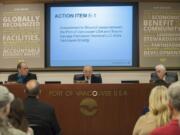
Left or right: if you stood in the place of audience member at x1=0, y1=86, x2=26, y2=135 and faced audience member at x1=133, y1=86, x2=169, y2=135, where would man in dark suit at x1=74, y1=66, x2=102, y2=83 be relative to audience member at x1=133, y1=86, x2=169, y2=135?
left

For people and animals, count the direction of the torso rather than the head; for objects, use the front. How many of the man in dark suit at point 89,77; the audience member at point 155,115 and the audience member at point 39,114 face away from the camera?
2

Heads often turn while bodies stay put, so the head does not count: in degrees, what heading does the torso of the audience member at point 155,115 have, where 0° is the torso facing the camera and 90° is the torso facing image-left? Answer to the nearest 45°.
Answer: approximately 180°

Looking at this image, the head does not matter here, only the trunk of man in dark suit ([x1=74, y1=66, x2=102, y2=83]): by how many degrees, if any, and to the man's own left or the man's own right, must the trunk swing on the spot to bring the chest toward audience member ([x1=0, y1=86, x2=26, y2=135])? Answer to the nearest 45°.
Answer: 0° — they already face them

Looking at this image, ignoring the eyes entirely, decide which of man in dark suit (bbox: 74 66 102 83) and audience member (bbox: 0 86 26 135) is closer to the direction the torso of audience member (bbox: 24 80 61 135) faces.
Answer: the man in dark suit

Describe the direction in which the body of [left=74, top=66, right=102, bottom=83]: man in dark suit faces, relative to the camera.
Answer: toward the camera

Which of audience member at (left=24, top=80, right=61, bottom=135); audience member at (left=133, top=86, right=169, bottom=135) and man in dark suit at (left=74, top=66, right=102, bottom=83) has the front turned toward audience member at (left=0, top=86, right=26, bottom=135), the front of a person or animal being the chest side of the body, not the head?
the man in dark suit

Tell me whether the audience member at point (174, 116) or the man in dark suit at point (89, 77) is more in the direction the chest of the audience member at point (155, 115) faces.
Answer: the man in dark suit

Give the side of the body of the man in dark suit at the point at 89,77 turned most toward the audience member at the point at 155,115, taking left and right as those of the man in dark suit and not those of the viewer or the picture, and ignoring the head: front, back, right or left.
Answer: front

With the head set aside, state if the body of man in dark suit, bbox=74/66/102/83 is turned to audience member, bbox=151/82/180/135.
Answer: yes

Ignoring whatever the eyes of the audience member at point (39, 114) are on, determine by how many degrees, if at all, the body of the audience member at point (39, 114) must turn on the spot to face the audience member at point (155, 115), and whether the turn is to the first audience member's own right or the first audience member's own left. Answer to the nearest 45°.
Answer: approximately 135° to the first audience member's own right

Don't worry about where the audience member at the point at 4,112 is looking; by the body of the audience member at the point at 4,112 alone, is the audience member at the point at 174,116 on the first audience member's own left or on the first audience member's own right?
on the first audience member's own right

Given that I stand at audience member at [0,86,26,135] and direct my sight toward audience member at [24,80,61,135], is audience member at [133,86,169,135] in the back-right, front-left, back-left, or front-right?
front-right

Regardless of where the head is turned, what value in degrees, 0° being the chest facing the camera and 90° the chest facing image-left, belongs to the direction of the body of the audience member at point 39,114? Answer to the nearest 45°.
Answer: approximately 180°

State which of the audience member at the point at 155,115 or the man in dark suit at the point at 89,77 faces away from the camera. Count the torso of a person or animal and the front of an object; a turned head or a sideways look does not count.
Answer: the audience member

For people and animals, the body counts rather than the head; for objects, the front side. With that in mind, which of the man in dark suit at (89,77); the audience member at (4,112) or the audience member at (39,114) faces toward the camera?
the man in dark suit
